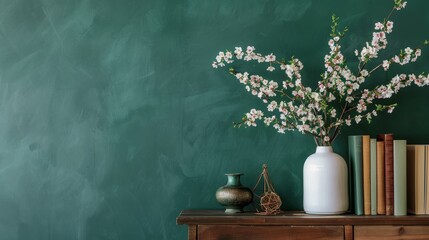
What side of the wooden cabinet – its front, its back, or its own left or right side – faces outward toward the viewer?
front
